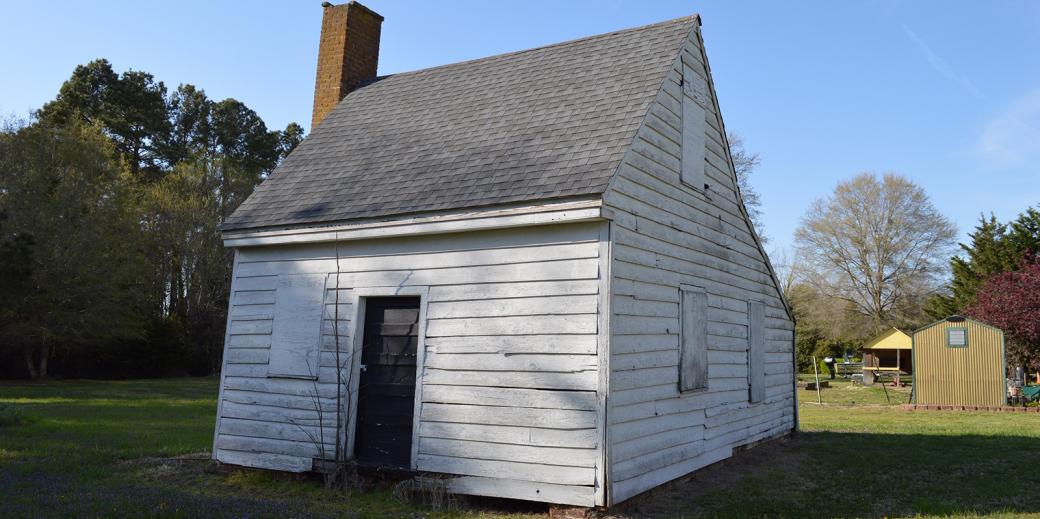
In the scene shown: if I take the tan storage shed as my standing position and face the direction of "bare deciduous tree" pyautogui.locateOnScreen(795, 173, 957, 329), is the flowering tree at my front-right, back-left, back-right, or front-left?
front-right

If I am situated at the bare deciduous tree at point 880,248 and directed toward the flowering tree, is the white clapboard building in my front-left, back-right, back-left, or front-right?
front-right

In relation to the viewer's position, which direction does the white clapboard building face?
facing the viewer and to the left of the viewer

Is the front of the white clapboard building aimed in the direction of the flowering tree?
no

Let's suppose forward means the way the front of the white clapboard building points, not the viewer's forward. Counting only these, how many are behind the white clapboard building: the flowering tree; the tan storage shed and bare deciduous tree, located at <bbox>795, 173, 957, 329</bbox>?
3

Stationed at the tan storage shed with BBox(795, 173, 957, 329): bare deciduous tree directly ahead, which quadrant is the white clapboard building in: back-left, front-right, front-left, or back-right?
back-left

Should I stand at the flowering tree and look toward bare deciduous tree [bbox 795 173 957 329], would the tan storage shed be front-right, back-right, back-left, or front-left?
back-left

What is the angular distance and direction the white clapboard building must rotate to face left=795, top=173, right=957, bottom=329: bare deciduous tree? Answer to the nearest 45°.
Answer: approximately 180°

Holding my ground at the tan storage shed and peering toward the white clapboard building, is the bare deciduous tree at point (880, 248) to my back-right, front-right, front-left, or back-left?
back-right

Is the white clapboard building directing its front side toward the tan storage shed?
no
